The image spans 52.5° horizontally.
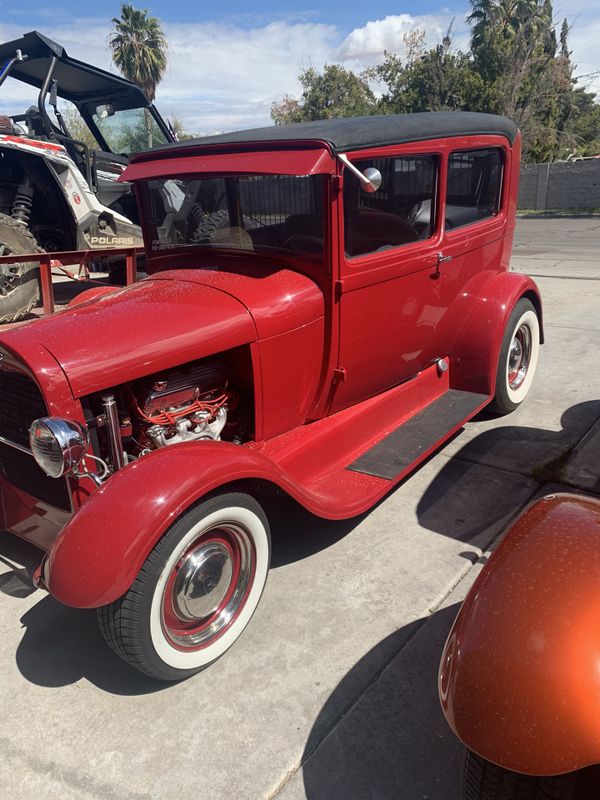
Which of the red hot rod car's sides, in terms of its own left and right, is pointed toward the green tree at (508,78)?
back

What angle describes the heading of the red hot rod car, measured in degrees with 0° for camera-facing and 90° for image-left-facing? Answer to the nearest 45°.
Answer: approximately 45°

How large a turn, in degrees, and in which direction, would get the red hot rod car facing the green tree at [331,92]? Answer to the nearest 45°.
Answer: approximately 135° to its right

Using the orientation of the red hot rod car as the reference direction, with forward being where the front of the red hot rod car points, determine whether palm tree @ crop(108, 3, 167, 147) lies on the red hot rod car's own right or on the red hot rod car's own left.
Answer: on the red hot rod car's own right

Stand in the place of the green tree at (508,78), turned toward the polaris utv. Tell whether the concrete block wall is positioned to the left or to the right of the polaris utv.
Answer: left
